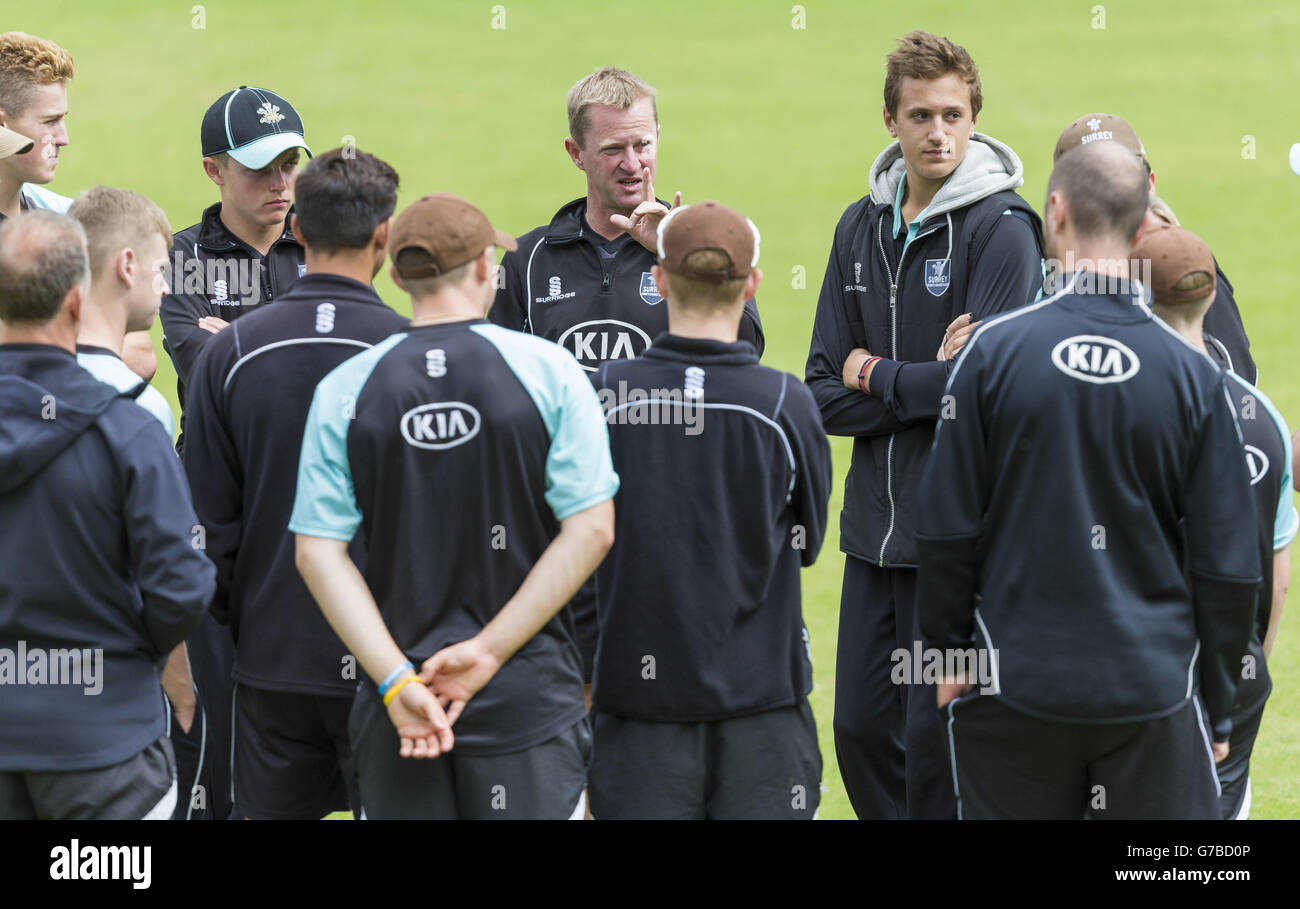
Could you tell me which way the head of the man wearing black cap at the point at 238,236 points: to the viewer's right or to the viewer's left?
to the viewer's right

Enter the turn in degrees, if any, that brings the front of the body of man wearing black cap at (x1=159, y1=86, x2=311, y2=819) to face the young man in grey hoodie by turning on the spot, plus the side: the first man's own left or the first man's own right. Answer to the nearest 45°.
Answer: approximately 45° to the first man's own left

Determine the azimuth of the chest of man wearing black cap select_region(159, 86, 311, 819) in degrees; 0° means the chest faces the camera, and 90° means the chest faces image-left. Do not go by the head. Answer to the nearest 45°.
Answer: approximately 315°
